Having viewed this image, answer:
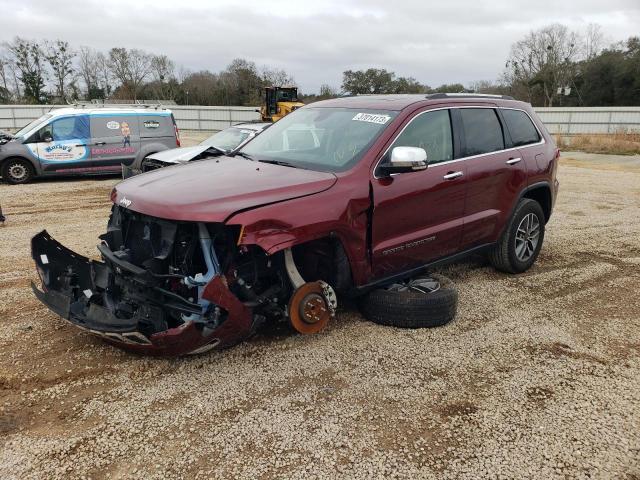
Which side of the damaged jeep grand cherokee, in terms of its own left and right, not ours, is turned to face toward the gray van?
right

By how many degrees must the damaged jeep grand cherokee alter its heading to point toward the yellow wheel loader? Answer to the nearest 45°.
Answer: approximately 135° to its right

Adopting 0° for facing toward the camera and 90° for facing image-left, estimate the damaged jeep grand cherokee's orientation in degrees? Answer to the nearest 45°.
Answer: approximately 45°
